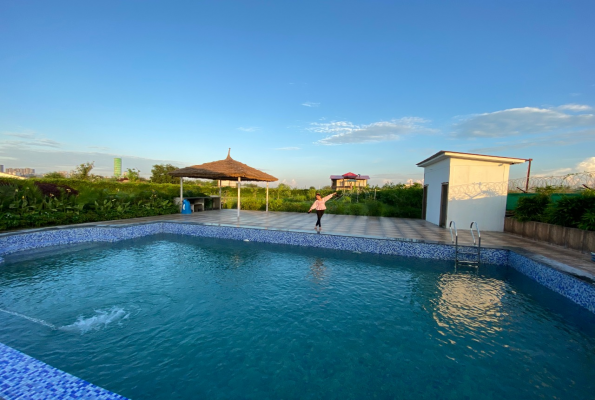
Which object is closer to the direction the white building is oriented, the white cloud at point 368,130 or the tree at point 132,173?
the tree

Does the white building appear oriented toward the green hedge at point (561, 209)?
no

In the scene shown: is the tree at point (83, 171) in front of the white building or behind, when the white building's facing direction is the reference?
in front

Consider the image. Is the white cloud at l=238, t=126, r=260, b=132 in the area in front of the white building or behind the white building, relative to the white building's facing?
in front

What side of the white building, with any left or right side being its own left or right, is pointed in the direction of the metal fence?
back

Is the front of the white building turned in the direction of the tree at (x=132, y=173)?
yes

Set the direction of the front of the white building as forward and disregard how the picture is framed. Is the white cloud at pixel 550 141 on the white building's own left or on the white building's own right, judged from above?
on the white building's own right

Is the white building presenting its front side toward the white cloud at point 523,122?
no

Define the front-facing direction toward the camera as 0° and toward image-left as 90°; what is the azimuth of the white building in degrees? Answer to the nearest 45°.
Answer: approximately 90°

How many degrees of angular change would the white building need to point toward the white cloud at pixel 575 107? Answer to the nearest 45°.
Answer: approximately 135° to its right
